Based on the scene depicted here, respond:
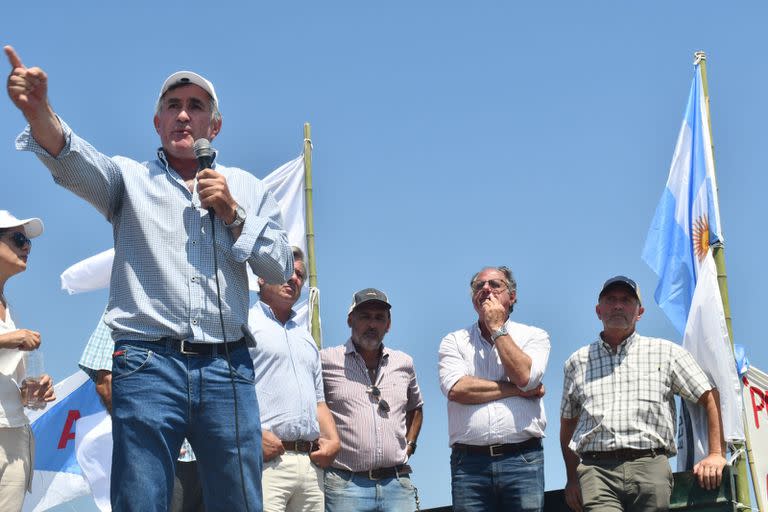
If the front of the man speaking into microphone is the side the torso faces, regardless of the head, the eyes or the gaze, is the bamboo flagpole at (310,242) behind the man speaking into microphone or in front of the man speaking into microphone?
behind

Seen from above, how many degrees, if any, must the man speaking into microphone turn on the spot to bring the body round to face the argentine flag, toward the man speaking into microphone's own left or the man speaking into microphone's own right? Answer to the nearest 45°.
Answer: approximately 135° to the man speaking into microphone's own left

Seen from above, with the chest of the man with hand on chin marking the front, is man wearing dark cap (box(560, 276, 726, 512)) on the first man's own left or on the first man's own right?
on the first man's own left

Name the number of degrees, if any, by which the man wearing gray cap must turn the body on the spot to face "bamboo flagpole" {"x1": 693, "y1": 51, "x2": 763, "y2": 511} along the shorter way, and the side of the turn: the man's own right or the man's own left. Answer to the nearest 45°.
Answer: approximately 90° to the man's own left

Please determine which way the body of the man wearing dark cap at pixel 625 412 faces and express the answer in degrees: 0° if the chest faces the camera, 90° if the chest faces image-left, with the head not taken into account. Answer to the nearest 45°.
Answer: approximately 0°

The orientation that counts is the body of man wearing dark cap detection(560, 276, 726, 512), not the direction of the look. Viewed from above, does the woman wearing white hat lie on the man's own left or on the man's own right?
on the man's own right
